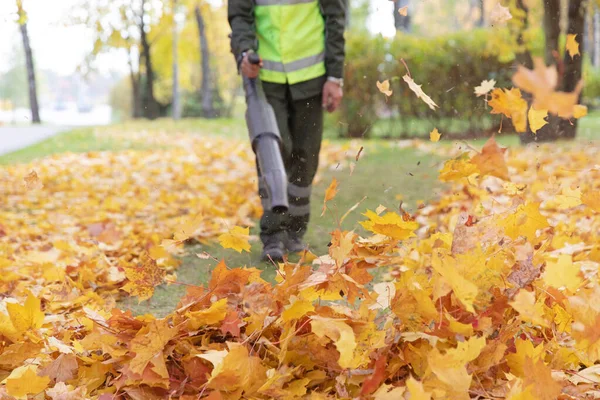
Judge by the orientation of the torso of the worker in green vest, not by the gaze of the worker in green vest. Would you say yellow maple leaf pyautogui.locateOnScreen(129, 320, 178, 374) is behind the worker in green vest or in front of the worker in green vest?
in front

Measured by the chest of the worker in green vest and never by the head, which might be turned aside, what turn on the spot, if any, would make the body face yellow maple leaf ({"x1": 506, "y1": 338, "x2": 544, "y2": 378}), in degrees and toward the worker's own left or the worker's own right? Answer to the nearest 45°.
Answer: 0° — they already face it

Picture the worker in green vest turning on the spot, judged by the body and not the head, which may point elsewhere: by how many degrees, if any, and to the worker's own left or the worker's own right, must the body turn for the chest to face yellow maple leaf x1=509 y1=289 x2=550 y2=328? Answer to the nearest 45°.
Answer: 0° — they already face it

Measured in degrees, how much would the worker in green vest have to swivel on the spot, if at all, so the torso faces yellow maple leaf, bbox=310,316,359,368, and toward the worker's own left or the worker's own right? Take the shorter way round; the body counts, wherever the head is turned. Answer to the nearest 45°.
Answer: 0° — they already face it

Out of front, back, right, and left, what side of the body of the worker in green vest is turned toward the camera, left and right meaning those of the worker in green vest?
front

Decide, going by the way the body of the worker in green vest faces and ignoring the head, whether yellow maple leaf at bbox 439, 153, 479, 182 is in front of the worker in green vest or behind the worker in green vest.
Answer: in front

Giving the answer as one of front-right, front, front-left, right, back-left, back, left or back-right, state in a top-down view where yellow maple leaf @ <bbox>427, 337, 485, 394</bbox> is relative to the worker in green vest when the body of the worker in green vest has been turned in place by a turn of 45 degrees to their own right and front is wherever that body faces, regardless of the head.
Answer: front-left

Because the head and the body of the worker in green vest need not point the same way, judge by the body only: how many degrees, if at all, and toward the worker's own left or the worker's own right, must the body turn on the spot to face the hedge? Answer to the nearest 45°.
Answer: approximately 180°

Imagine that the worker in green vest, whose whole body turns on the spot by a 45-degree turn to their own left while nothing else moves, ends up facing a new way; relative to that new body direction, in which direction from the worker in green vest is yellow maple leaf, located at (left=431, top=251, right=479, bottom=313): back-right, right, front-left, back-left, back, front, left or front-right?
front-right
